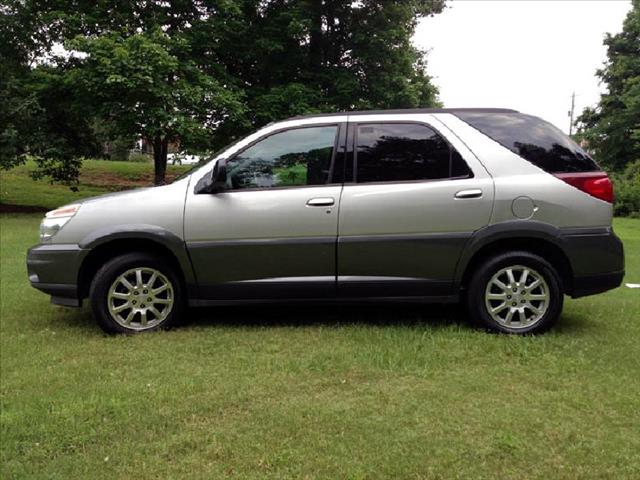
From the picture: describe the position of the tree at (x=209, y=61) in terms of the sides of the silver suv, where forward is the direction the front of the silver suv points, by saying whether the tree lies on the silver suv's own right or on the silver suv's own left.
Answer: on the silver suv's own right

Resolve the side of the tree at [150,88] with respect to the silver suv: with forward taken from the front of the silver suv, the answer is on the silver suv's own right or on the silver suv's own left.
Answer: on the silver suv's own right

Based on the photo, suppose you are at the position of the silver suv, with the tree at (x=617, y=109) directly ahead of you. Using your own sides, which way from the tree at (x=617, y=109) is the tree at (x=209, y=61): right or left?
left

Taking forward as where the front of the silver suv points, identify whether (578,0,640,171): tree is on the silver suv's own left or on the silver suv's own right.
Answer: on the silver suv's own right

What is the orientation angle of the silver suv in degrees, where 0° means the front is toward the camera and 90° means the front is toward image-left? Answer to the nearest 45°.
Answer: approximately 90°
